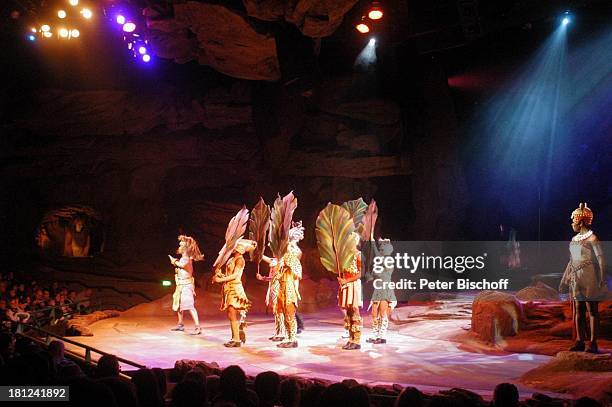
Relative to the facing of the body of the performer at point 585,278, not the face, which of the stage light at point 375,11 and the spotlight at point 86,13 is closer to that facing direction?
the spotlight

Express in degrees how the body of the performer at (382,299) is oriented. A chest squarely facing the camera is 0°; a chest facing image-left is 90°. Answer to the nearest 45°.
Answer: approximately 45°

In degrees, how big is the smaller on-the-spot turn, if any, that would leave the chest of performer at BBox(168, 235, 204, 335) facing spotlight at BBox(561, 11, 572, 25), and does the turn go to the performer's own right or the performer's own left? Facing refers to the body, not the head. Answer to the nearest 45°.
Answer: approximately 180°

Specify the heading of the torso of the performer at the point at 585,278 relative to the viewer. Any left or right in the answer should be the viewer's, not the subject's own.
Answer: facing the viewer and to the left of the viewer
